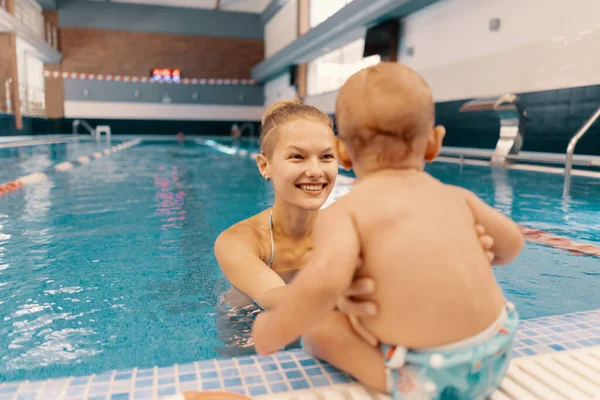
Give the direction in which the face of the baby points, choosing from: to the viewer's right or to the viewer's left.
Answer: to the viewer's left

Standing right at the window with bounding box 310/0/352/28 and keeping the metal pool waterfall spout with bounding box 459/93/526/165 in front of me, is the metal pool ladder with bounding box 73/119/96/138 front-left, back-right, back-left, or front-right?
back-right

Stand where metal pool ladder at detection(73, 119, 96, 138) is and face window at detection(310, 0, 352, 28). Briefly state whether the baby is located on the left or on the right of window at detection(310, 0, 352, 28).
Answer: right

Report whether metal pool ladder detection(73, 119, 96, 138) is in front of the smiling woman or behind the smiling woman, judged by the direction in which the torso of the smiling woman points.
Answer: behind

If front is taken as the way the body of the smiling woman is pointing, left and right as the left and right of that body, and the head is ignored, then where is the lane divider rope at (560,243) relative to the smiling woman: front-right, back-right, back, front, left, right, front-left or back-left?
left

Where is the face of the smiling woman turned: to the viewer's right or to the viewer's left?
to the viewer's right

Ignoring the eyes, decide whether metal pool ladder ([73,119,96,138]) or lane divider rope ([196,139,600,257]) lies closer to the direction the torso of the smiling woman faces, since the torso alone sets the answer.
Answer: the lane divider rope

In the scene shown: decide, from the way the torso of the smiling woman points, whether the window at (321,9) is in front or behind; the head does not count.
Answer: behind

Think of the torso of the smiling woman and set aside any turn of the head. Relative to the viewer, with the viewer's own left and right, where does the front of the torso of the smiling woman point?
facing the viewer and to the right of the viewer
